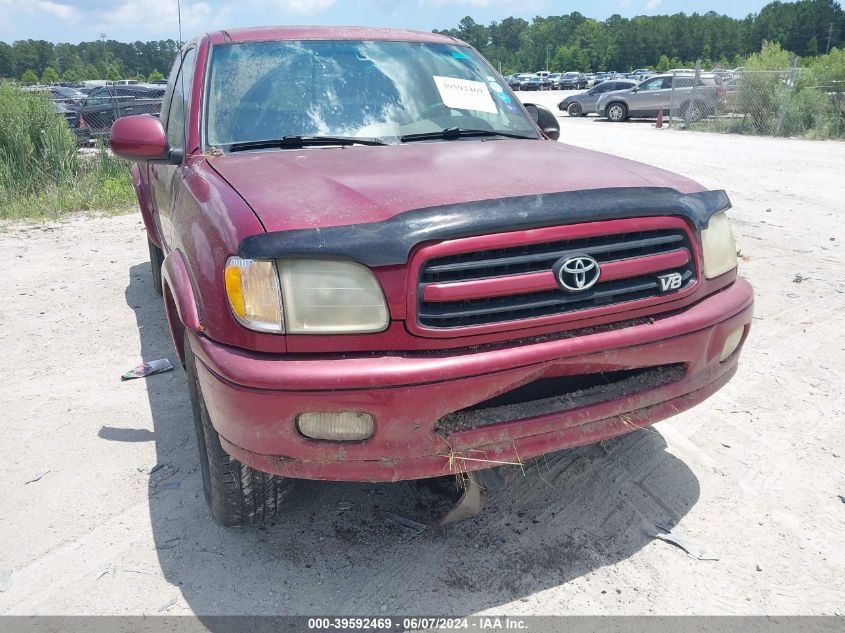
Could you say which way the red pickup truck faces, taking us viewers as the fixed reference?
facing the viewer and to the right of the viewer

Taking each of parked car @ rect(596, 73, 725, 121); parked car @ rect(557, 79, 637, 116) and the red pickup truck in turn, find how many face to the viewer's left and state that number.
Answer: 2

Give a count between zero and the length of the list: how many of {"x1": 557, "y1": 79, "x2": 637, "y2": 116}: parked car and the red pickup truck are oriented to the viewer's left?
1

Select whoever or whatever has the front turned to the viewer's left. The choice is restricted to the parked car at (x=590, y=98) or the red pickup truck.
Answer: the parked car

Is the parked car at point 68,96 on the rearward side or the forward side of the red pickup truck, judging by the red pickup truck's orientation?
on the rearward side

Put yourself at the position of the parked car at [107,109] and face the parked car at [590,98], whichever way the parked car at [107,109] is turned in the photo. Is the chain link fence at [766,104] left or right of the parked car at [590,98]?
right

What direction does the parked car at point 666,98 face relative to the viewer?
to the viewer's left

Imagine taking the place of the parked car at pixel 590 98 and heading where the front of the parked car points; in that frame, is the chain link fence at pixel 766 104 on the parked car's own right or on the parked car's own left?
on the parked car's own left

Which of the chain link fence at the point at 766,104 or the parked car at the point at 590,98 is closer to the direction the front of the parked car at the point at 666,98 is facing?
the parked car

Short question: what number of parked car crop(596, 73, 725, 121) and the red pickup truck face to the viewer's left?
1

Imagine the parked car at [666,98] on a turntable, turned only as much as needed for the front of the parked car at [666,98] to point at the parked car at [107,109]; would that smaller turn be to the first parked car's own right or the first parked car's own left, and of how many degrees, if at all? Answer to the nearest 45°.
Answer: approximately 45° to the first parked car's own left

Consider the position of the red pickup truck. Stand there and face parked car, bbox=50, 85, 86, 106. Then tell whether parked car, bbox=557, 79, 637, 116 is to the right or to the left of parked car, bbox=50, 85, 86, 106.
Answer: right

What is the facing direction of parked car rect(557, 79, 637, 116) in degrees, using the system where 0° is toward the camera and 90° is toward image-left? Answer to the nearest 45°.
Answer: approximately 90°
